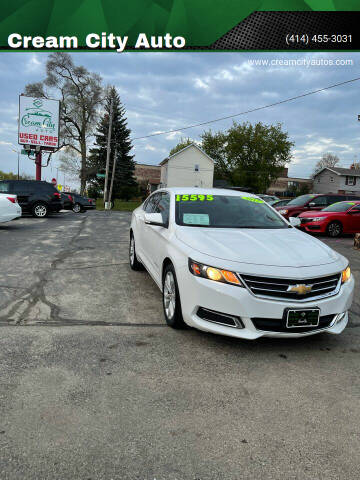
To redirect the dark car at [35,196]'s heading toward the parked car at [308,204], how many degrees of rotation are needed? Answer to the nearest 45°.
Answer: approximately 180°

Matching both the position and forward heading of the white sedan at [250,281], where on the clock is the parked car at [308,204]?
The parked car is roughly at 8 o'clock from the white sedan.

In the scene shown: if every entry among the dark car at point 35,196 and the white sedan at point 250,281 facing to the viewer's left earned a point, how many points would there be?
1

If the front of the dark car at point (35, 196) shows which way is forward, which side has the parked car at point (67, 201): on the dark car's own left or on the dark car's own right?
on the dark car's own right

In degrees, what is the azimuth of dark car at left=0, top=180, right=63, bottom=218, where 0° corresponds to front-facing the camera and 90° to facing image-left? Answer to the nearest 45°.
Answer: approximately 90°

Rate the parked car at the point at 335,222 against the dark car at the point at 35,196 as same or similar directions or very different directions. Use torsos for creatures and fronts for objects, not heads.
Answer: same or similar directions

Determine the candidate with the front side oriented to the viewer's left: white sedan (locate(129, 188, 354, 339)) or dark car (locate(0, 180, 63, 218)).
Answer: the dark car

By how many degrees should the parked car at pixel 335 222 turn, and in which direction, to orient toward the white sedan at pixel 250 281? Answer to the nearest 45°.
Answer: approximately 45° to its left

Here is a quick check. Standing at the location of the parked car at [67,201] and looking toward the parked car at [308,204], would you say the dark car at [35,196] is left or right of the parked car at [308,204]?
right

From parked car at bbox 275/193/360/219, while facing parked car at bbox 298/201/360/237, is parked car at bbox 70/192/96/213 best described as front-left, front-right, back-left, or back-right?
back-right

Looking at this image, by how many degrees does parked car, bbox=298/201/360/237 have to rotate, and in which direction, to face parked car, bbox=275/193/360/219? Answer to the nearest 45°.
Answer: approximately 135° to its right

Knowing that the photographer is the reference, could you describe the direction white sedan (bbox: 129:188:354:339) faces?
facing the viewer and to the right of the viewer

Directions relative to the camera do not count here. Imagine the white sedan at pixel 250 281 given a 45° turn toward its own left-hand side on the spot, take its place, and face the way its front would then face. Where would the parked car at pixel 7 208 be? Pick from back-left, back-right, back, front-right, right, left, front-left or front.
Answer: back-left

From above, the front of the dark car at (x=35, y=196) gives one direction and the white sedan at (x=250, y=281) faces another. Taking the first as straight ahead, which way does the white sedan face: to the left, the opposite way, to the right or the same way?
to the left

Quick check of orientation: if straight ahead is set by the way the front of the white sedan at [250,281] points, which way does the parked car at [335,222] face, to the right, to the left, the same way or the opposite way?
to the right
